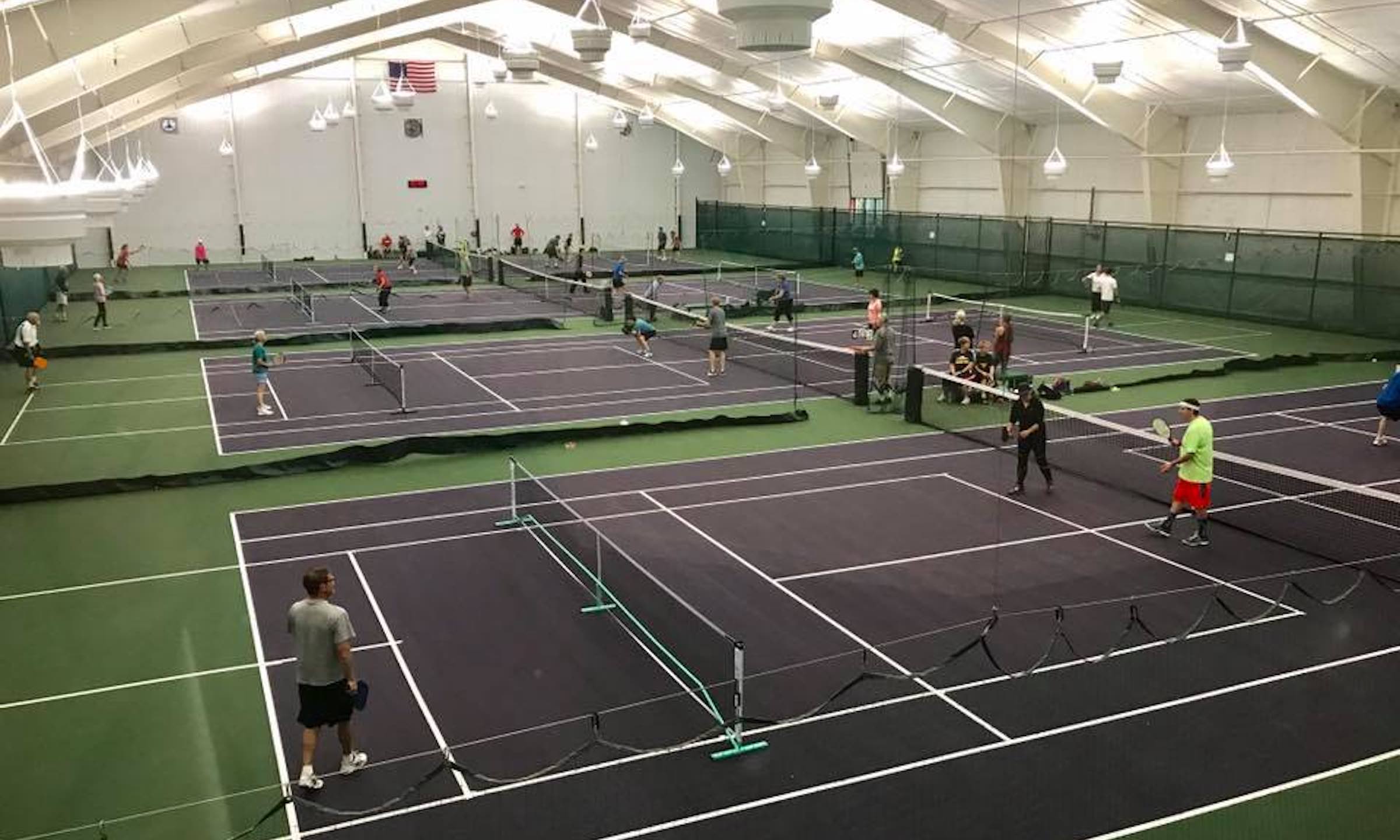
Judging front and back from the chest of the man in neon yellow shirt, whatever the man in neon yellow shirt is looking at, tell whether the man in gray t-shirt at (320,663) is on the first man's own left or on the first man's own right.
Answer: on the first man's own left

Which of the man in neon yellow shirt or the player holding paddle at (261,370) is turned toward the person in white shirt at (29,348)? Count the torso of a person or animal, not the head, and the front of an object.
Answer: the man in neon yellow shirt

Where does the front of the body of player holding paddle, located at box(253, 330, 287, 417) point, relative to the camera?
to the viewer's right

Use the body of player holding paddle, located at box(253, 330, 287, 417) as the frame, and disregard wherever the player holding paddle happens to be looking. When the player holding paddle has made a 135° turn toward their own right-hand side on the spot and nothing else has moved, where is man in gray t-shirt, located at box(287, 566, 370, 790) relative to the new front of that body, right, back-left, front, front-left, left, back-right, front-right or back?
front-left

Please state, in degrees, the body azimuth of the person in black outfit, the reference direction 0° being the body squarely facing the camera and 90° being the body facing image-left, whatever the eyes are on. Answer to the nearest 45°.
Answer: approximately 45°

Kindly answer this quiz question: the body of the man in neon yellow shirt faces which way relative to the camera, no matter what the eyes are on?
to the viewer's left

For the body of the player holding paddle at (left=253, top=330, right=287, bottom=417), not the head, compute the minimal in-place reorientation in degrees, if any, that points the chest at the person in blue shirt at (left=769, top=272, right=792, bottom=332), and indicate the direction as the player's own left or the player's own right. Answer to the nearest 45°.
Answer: approximately 45° to the player's own left

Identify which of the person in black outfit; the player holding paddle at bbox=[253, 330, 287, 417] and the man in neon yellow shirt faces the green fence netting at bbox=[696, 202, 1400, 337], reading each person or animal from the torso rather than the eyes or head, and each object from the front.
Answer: the player holding paddle

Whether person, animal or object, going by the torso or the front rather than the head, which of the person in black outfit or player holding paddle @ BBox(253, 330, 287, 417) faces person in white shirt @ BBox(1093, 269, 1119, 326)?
the player holding paddle

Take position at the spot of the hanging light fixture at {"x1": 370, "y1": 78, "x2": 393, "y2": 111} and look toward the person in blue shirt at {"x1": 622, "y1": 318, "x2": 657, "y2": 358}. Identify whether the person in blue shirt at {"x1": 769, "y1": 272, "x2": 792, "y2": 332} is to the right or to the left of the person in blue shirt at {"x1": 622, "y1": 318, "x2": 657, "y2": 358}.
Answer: left

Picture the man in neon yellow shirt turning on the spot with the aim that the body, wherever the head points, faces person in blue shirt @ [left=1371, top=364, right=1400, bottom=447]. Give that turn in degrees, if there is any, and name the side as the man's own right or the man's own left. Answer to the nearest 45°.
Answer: approximately 135° to the man's own right

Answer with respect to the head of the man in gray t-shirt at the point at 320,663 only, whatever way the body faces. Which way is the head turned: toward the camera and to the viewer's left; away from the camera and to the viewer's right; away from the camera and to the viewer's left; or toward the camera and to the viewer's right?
away from the camera and to the viewer's right
